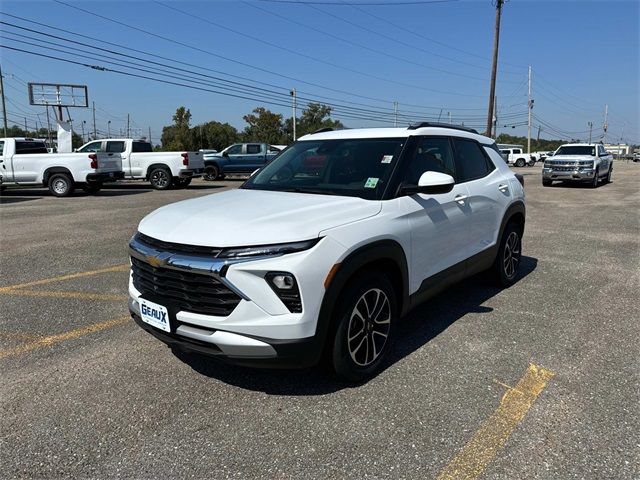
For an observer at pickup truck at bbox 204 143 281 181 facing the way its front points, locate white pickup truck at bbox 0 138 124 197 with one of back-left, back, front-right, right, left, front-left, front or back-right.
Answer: front-left

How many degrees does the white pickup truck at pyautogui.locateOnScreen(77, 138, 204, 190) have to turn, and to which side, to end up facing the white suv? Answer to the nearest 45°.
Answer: approximately 135° to its left

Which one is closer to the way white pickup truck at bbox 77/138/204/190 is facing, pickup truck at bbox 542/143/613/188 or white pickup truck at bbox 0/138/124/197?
the white pickup truck

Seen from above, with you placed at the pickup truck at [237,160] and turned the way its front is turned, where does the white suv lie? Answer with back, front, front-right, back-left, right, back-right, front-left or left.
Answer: left

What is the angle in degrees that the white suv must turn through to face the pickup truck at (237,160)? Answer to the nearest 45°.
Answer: approximately 135° to its right

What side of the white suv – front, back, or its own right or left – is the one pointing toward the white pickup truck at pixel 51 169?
right

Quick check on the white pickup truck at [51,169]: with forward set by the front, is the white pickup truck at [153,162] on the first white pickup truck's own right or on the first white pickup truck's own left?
on the first white pickup truck's own right

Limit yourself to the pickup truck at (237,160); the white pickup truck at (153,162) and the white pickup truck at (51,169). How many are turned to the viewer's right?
0

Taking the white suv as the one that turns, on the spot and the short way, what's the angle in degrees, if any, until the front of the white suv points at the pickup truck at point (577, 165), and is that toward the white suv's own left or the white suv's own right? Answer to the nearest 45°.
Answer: approximately 180°

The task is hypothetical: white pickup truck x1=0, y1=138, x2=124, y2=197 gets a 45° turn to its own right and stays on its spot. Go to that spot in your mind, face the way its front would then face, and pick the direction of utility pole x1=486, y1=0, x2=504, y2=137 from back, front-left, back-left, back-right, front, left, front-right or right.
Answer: right

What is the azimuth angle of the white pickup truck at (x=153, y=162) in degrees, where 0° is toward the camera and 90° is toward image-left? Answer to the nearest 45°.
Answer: approximately 135°

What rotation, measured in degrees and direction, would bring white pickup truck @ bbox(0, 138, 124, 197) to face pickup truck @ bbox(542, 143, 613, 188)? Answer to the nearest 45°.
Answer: approximately 135° to its right

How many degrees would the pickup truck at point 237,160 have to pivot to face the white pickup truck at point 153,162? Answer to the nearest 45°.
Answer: approximately 45° to its left

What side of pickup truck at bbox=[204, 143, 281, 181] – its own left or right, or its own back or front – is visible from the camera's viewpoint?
left

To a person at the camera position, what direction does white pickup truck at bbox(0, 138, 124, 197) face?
facing away from the viewer and to the left of the viewer
